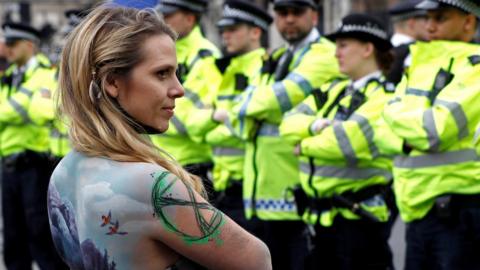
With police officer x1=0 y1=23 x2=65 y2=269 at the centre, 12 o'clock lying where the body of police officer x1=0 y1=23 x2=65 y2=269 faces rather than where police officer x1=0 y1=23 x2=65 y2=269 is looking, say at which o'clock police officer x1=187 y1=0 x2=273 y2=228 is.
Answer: police officer x1=187 y1=0 x2=273 y2=228 is roughly at 9 o'clock from police officer x1=0 y1=23 x2=65 y2=269.

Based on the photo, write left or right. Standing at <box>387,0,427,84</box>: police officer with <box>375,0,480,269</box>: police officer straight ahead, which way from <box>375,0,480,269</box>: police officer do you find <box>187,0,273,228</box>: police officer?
right

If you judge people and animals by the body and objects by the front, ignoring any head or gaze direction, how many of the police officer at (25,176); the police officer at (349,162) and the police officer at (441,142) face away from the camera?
0

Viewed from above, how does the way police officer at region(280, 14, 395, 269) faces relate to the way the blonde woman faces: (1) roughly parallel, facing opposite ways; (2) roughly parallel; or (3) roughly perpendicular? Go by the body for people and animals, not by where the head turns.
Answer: roughly parallel, facing opposite ways

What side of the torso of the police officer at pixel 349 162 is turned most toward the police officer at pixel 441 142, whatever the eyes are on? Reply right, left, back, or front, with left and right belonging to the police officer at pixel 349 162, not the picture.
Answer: left

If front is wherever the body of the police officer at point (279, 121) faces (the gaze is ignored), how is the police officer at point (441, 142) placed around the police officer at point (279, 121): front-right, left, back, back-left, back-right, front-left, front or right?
left

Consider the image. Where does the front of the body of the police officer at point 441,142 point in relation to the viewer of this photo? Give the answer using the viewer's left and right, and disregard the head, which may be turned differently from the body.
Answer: facing the viewer and to the left of the viewer

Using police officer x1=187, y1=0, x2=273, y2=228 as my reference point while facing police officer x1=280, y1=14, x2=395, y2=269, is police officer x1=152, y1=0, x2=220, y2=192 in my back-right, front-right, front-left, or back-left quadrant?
back-right

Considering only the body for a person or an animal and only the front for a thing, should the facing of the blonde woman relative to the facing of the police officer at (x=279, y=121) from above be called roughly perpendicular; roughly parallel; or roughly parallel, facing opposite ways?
roughly parallel, facing opposite ways

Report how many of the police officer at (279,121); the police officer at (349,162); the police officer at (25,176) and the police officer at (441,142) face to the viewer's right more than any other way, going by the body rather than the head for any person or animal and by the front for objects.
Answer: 0

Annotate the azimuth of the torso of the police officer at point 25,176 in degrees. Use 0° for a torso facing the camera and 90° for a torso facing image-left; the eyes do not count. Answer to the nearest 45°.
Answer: approximately 45°

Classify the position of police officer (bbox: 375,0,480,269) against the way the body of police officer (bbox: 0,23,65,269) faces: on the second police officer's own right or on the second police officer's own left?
on the second police officer's own left

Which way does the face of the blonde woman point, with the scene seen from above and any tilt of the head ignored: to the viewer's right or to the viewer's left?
to the viewer's right

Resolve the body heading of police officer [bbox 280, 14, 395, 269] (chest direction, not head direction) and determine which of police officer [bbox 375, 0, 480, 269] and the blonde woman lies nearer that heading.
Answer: the blonde woman

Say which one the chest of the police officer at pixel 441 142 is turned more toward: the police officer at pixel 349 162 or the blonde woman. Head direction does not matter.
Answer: the blonde woman
